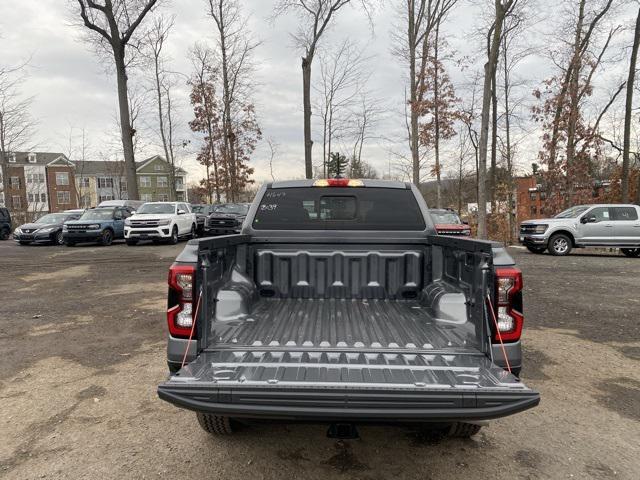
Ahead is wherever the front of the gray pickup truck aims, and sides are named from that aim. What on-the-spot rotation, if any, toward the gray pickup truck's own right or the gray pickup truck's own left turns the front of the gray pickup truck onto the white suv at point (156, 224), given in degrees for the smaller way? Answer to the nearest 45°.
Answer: approximately 45° to the gray pickup truck's own left

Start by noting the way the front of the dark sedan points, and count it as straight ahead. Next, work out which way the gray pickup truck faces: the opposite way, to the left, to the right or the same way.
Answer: the opposite way

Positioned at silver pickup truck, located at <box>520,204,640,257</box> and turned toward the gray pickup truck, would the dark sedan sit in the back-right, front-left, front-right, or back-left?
front-right

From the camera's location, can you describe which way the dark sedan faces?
facing the viewer and to the left of the viewer

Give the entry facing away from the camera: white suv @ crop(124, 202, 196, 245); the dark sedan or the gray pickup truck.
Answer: the gray pickup truck

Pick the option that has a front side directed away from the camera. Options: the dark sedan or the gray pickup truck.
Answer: the gray pickup truck

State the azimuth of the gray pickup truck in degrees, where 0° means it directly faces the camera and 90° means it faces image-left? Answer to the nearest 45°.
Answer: approximately 180°

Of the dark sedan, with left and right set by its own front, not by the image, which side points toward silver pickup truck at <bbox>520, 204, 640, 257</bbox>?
left

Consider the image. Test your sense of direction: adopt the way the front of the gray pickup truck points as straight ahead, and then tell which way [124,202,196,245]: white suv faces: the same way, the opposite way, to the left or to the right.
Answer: the opposite way

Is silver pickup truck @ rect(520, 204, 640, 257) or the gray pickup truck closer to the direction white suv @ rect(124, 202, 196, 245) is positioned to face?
the gray pickup truck

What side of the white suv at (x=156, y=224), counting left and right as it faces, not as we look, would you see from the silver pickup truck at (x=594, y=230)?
left

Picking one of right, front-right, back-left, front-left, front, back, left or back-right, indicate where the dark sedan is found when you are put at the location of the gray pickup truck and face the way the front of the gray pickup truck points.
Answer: front-left

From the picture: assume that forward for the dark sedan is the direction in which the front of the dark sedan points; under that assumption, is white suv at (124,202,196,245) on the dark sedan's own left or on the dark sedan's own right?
on the dark sedan's own left
